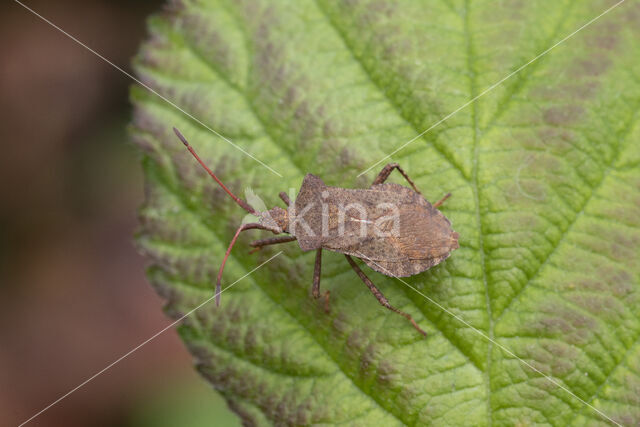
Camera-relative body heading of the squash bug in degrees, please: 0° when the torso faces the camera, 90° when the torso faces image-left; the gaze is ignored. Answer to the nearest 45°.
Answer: approximately 90°
